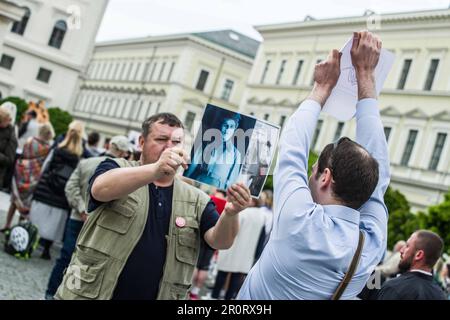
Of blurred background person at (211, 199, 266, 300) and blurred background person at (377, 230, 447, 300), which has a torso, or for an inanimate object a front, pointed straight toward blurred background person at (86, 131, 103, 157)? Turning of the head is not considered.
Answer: blurred background person at (377, 230, 447, 300)

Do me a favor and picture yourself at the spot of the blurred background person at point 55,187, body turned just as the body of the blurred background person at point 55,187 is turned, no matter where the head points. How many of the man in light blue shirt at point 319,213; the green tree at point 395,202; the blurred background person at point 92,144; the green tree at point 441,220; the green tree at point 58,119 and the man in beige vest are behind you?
2

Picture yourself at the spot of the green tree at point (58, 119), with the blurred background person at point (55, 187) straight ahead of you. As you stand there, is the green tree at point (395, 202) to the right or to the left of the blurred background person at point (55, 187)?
left

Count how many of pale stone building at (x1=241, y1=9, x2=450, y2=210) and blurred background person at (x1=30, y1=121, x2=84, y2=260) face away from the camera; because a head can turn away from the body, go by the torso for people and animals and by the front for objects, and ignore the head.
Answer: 1

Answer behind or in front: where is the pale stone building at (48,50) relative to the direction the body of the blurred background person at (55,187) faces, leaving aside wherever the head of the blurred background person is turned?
in front

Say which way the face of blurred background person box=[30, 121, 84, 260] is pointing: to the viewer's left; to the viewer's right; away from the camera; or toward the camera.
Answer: away from the camera

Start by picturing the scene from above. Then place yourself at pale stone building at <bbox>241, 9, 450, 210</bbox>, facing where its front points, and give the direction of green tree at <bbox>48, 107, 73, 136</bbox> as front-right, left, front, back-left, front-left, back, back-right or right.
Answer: front-right

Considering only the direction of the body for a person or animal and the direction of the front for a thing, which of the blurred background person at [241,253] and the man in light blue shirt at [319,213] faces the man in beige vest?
the man in light blue shirt

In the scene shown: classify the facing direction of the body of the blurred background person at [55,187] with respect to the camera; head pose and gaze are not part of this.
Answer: away from the camera

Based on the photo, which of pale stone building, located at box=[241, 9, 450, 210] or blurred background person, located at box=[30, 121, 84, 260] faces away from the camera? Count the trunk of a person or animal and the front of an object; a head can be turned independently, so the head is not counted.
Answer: the blurred background person

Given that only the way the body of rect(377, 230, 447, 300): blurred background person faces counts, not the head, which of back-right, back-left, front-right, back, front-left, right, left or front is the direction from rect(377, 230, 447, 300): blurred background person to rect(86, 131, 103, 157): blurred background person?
front

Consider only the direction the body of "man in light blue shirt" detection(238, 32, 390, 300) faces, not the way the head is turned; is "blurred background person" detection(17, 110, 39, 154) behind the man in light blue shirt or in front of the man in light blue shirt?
in front

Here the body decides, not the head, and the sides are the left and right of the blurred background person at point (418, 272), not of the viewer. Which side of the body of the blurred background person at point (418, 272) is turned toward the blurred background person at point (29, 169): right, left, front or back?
front

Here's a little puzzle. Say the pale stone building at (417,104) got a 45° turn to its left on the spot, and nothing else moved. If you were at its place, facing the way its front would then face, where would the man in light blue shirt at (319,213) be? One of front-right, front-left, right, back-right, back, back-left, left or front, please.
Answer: front

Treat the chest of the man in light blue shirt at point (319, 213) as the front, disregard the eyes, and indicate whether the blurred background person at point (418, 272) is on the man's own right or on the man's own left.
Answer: on the man's own right
